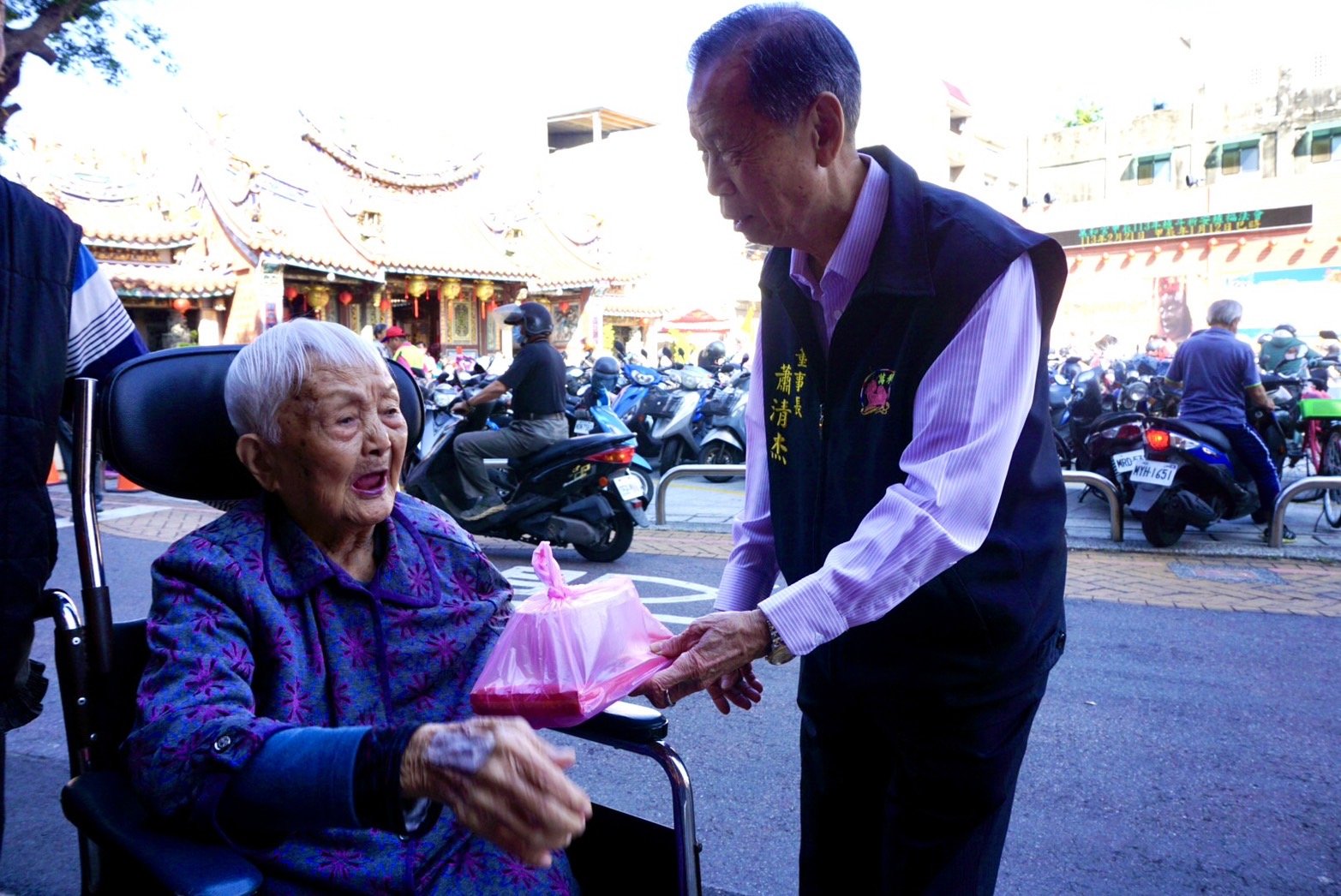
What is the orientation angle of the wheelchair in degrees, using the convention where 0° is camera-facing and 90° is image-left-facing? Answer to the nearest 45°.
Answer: approximately 315°

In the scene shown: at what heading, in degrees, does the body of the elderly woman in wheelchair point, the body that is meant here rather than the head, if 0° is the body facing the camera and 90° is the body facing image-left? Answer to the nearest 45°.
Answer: approximately 315°

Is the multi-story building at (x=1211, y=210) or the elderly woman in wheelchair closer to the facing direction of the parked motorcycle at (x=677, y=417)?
the elderly woman in wheelchair

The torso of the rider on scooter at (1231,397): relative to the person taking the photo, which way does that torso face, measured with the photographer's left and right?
facing away from the viewer and to the right of the viewer

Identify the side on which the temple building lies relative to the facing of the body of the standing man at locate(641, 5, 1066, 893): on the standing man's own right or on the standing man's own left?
on the standing man's own right

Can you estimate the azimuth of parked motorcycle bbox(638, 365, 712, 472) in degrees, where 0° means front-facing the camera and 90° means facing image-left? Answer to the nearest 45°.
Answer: approximately 45°

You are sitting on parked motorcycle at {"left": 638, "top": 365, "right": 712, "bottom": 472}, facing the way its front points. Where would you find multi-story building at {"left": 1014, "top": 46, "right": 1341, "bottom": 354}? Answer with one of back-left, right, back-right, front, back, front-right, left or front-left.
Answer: back

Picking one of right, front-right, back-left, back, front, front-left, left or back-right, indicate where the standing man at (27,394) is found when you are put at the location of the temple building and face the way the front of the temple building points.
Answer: front-right

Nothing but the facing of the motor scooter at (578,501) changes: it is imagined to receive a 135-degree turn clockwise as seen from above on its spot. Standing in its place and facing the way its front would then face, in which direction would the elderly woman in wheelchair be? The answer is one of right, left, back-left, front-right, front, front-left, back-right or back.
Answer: right

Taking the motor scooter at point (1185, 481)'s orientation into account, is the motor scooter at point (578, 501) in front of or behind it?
behind

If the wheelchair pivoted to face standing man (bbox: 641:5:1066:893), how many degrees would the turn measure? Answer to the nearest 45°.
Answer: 0° — it already faces them

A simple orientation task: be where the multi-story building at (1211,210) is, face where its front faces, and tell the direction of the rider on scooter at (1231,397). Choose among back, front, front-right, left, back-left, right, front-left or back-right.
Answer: front-left

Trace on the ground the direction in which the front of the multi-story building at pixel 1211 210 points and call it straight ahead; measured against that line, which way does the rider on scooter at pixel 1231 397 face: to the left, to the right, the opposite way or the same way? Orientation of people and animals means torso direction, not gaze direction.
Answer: the opposite way

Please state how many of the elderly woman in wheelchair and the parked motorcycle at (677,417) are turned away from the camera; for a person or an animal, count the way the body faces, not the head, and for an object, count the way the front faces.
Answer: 0

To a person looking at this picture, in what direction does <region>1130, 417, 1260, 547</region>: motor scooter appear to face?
facing away from the viewer and to the right of the viewer

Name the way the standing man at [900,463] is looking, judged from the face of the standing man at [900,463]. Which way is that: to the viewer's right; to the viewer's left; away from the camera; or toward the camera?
to the viewer's left
